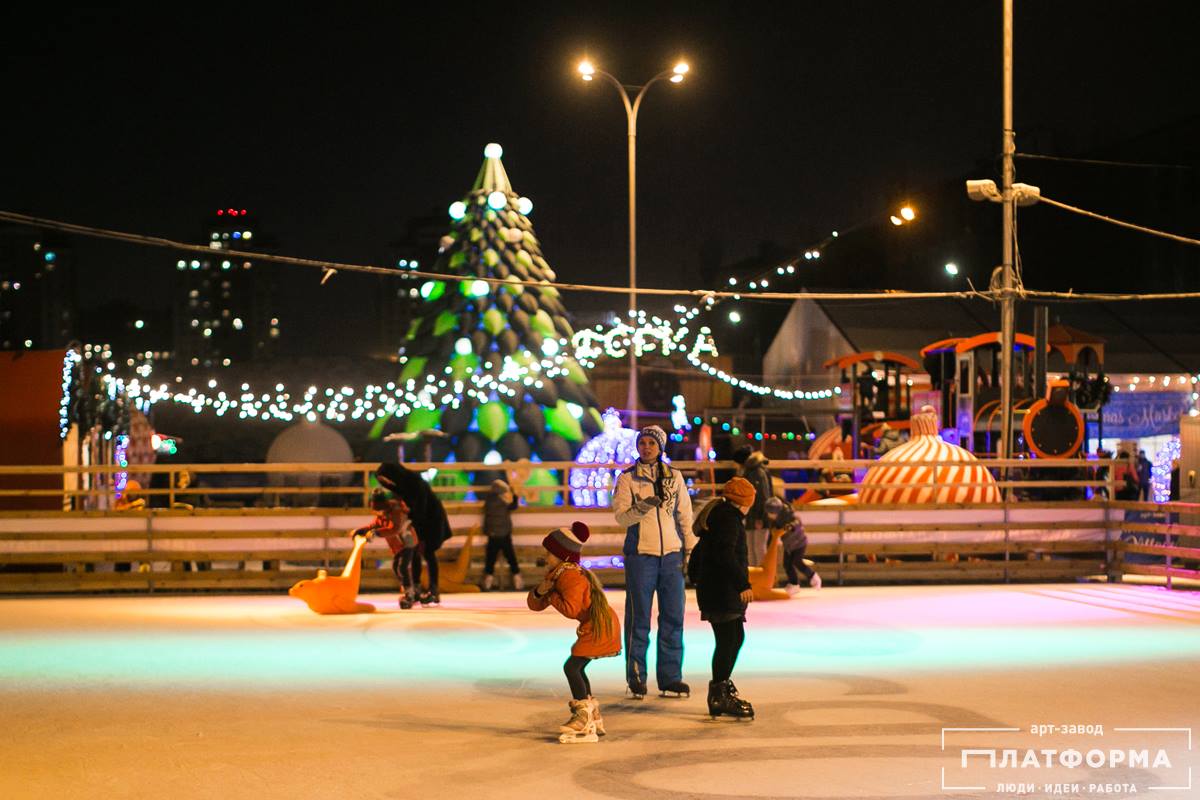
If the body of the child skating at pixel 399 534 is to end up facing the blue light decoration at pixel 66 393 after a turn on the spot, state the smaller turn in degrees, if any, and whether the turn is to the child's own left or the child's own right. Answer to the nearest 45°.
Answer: approximately 45° to the child's own right

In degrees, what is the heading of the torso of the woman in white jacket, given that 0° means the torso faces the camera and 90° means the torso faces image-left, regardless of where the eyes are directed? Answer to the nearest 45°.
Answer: approximately 0°

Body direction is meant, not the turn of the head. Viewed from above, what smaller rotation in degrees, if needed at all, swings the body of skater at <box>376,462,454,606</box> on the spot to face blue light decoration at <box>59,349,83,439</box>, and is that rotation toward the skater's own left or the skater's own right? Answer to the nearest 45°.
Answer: approximately 45° to the skater's own right

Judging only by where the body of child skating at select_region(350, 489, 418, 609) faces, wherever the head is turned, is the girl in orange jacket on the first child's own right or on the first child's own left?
on the first child's own left

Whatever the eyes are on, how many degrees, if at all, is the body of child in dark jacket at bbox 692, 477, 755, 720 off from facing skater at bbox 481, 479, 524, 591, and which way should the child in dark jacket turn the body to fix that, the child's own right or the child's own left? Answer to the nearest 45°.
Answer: approximately 90° to the child's own left

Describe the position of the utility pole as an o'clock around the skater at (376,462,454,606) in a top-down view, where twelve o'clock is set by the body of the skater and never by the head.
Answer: The utility pole is roughly at 5 o'clock from the skater.

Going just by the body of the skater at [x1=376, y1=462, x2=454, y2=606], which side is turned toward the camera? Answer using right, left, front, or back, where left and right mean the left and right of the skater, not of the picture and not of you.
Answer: left

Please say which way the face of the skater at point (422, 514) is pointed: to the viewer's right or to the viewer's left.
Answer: to the viewer's left

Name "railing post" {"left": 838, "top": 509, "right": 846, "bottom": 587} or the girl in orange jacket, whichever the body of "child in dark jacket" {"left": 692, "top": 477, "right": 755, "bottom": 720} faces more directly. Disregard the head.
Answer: the railing post

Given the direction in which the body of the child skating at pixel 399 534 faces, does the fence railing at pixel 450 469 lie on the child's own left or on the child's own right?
on the child's own right

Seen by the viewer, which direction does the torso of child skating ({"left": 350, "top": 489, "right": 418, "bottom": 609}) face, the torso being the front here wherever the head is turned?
to the viewer's left
